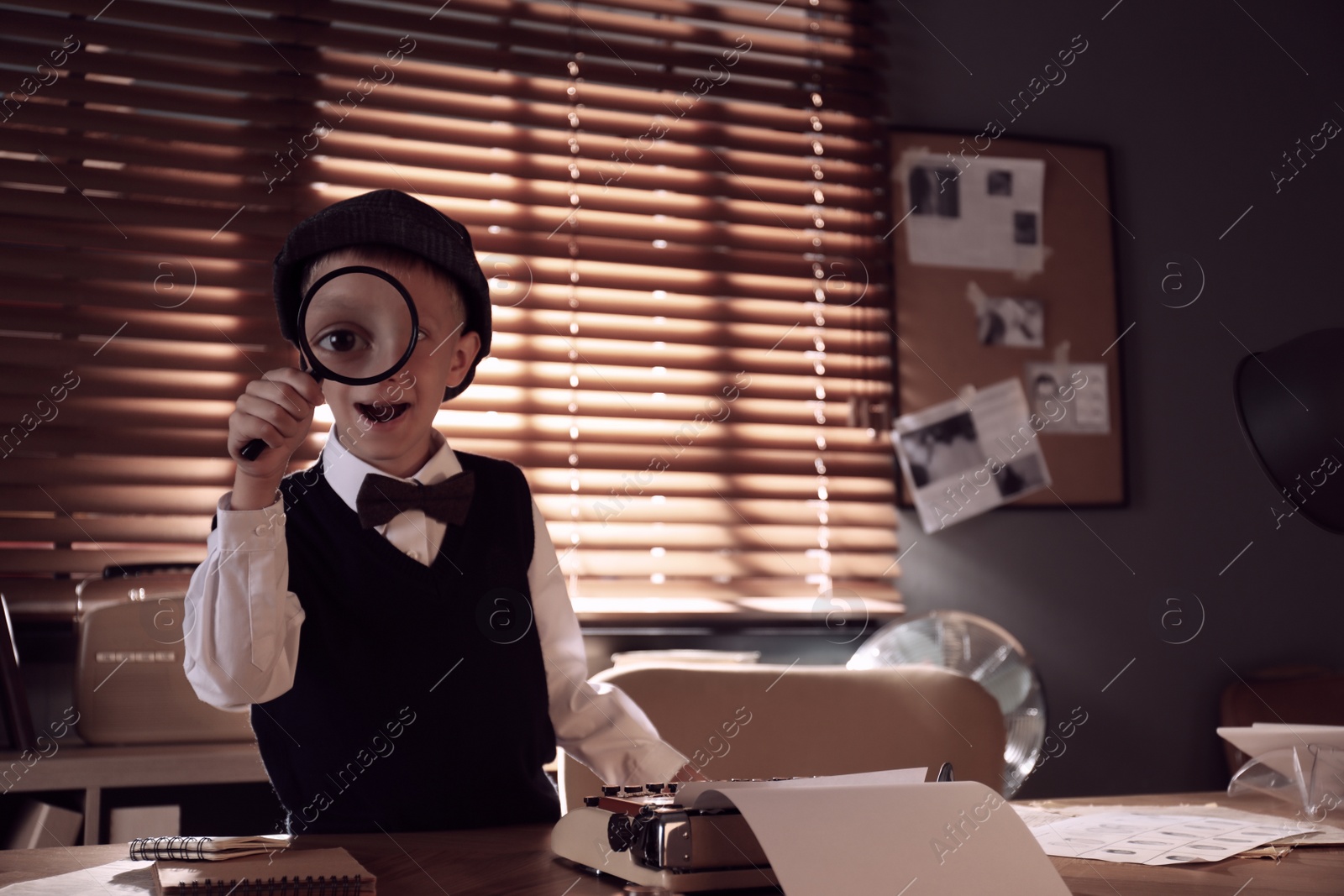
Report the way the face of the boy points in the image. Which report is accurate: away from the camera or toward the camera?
toward the camera

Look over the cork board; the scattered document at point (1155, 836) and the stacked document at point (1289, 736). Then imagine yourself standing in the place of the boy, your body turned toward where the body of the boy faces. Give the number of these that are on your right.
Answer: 0

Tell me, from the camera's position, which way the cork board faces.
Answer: facing the viewer

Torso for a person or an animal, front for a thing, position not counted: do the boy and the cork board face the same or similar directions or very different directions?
same or similar directions

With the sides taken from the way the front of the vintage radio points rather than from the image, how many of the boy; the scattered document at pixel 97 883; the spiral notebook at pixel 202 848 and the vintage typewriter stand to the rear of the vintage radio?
0

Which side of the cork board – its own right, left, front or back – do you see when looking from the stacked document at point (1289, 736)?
front

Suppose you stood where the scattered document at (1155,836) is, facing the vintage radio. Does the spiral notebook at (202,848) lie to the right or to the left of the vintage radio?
left

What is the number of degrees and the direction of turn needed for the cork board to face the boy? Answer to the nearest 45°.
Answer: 0° — it already faces them

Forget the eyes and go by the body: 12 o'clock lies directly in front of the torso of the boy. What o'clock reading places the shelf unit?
The shelf unit is roughly at 5 o'clock from the boy.

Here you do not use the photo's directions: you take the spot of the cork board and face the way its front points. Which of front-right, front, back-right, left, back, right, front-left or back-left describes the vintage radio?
front-right

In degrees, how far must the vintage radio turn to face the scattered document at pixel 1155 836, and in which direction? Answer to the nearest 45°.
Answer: approximately 45° to its left

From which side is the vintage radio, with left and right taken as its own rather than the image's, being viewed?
front

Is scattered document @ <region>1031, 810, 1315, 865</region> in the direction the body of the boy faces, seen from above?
no

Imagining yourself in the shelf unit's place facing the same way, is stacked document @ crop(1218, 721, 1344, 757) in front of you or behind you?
in front

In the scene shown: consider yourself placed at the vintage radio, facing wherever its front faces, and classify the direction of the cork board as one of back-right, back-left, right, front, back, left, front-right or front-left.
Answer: left
